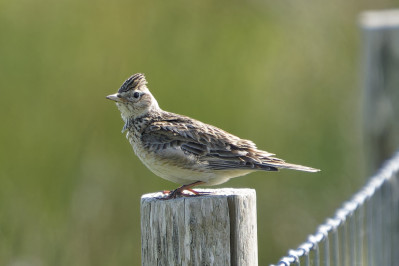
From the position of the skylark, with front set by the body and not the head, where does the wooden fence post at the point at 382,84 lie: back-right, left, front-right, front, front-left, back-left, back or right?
back-right

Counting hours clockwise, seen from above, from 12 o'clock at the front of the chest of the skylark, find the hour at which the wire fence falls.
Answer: The wire fence is roughly at 5 o'clock from the skylark.

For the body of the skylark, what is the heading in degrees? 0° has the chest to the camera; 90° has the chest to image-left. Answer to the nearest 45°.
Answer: approximately 90°
